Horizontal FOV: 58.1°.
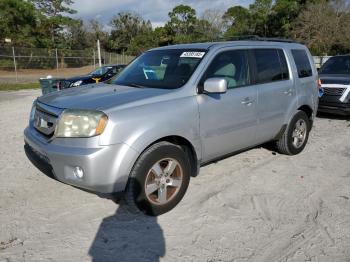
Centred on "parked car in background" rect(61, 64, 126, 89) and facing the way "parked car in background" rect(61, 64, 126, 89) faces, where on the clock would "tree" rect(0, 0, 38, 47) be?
The tree is roughly at 4 o'clock from the parked car in background.

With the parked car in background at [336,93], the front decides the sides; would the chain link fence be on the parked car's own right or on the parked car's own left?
on the parked car's own right

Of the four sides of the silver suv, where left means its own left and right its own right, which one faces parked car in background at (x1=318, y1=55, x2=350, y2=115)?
back

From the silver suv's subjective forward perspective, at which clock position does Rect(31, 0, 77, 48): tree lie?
The tree is roughly at 4 o'clock from the silver suv.

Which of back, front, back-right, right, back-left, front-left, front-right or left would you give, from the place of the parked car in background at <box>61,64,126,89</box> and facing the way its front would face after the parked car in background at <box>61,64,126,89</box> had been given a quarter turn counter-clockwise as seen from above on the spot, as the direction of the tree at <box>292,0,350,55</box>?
left

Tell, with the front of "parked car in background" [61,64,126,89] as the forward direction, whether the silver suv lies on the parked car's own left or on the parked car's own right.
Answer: on the parked car's own left

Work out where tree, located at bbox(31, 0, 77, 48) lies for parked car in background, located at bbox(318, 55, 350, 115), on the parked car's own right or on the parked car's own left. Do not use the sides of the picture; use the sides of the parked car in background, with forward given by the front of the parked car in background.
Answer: on the parked car's own right

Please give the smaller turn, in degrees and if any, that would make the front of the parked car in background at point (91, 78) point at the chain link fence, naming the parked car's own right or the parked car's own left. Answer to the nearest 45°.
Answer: approximately 135° to the parked car's own right

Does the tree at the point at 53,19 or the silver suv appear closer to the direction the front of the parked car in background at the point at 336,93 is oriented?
the silver suv

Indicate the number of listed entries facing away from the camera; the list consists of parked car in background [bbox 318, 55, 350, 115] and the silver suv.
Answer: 0

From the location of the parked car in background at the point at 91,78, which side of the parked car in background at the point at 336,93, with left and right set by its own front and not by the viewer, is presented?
right

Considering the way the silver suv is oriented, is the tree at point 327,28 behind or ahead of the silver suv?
behind

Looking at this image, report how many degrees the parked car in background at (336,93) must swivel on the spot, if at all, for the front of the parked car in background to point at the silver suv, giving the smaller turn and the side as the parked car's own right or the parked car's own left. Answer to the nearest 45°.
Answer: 0° — it already faces it

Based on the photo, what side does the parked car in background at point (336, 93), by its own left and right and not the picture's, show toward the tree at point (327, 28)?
back
